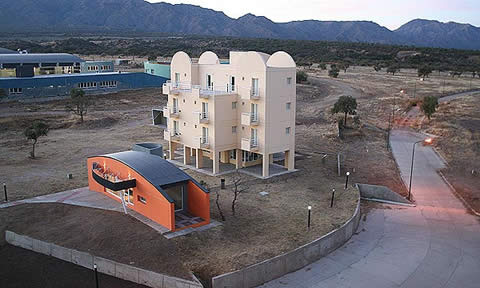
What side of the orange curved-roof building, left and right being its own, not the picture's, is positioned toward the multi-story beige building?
back

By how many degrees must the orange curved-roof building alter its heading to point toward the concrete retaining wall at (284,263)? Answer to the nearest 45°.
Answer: approximately 90° to its left

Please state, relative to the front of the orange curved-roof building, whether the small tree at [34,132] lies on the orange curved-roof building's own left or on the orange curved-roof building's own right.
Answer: on the orange curved-roof building's own right

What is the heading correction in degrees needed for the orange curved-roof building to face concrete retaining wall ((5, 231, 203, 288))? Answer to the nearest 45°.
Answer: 0° — it already faces it

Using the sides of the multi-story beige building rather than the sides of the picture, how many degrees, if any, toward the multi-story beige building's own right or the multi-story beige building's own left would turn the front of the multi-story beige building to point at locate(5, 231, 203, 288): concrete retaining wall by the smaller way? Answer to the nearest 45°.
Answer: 0° — it already faces it

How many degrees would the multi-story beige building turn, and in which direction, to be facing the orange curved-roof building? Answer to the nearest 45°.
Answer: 0° — it already faces it

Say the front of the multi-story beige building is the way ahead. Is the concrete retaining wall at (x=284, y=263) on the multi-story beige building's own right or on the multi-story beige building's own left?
on the multi-story beige building's own left

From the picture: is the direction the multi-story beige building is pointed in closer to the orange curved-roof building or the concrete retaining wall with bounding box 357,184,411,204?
the orange curved-roof building

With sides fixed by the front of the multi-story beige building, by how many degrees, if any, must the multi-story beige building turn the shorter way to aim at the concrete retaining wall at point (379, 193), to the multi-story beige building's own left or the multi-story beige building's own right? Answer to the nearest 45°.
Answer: approximately 135° to the multi-story beige building's own left
